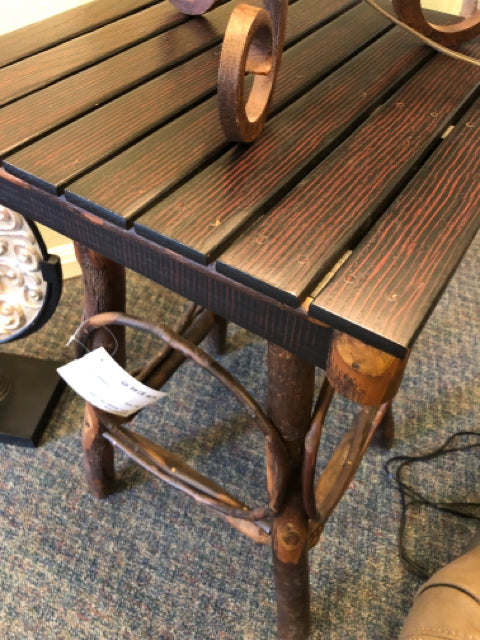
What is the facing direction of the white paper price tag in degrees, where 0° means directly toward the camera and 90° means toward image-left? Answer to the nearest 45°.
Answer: approximately 0°
